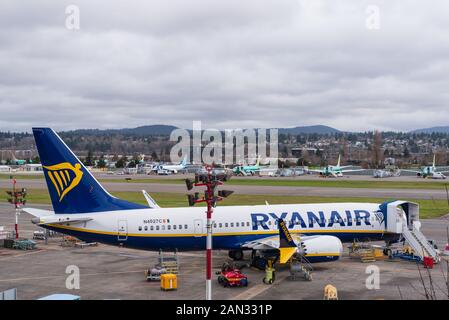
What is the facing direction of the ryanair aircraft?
to the viewer's right

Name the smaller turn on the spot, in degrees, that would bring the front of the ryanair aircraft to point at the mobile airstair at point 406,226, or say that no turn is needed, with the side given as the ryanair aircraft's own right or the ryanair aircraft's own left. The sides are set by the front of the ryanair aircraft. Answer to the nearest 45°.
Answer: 0° — it already faces it

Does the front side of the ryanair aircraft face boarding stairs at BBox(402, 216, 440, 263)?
yes
